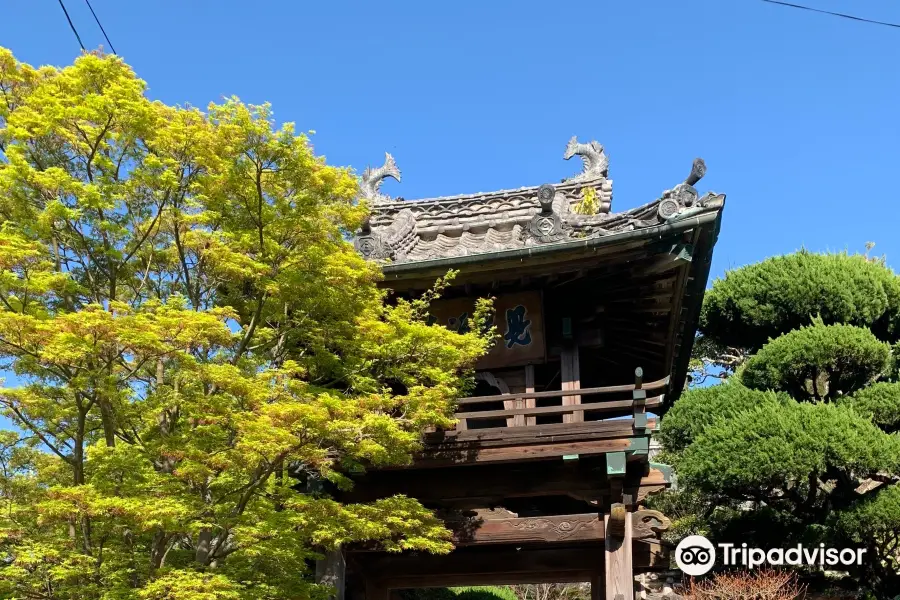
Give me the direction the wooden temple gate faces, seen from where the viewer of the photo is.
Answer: facing the viewer and to the left of the viewer

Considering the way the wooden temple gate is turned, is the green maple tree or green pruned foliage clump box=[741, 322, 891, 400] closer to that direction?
the green maple tree

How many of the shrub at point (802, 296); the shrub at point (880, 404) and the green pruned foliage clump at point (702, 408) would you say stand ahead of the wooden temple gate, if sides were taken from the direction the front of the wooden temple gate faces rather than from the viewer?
0

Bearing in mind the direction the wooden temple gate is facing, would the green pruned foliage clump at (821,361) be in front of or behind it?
behind
